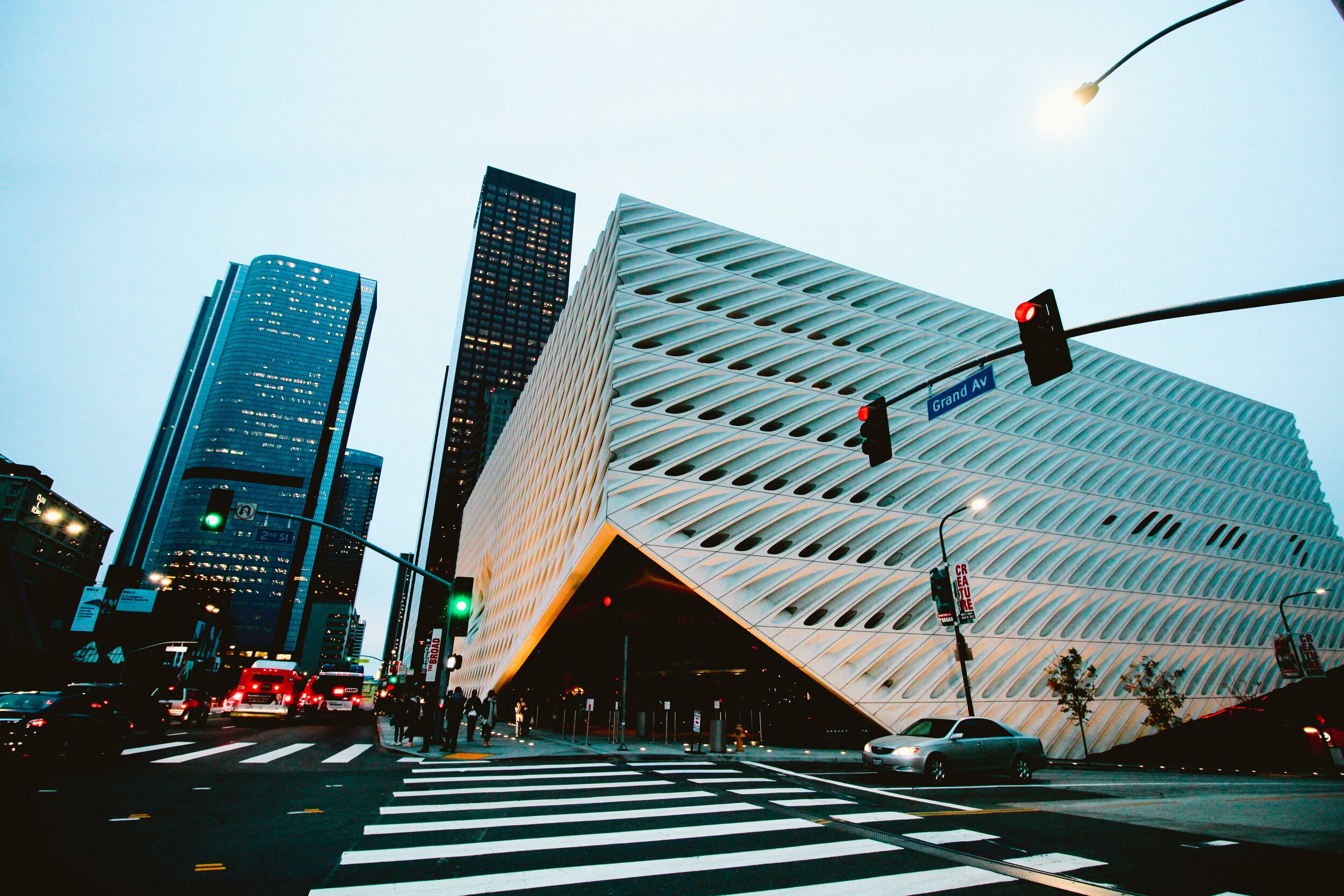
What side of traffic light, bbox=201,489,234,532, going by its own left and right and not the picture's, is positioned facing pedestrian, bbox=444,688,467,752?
left

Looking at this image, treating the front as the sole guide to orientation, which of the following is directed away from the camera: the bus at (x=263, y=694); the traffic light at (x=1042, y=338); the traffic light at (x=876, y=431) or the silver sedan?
the bus

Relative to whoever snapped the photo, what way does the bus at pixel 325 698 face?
facing away from the viewer

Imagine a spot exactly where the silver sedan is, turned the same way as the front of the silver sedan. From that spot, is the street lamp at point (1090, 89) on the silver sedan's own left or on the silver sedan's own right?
on the silver sedan's own left

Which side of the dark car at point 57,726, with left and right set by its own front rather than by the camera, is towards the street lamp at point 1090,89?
right

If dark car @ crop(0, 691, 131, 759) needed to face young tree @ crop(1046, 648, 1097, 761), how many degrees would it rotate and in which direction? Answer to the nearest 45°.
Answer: approximately 45° to its right

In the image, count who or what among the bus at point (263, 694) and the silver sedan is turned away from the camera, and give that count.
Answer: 1

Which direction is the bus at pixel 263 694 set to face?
away from the camera

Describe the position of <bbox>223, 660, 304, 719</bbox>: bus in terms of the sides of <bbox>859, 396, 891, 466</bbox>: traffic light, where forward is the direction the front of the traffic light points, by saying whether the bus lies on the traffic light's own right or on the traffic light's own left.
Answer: on the traffic light's own right

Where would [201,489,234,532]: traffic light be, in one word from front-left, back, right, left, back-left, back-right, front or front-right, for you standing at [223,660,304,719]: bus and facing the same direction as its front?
back

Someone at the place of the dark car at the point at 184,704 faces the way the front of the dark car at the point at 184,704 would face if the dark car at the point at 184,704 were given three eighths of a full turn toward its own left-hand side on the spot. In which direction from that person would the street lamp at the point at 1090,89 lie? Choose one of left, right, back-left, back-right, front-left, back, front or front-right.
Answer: left

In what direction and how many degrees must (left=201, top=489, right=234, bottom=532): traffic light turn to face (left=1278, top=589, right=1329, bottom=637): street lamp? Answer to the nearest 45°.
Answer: approximately 90° to its left
